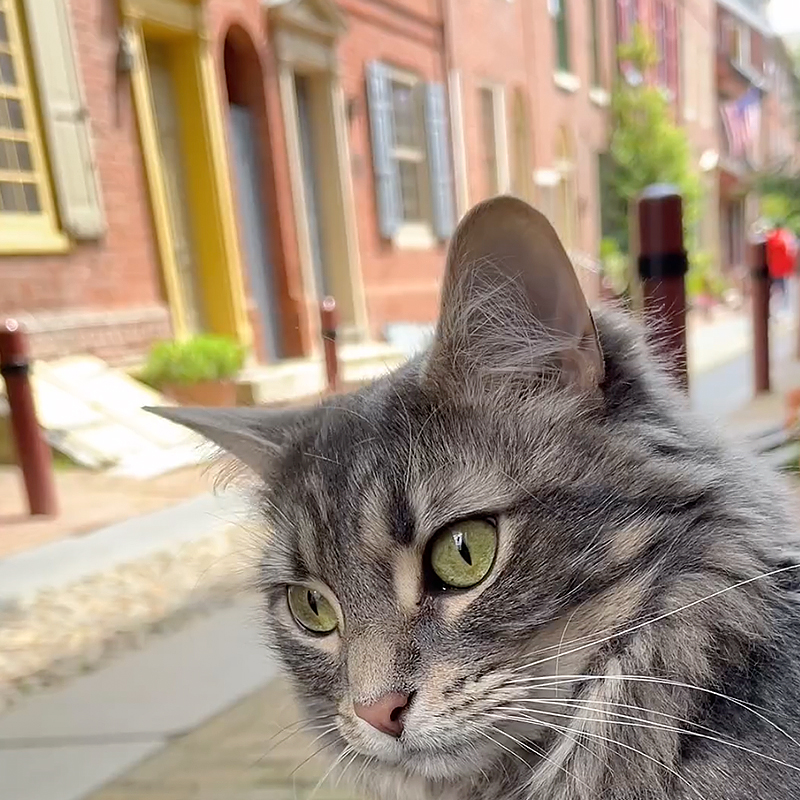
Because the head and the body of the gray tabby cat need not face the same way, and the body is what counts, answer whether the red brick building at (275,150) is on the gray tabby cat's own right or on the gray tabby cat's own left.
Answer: on the gray tabby cat's own right

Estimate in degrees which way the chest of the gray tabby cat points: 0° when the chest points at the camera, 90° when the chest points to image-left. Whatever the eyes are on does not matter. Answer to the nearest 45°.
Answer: approximately 45°

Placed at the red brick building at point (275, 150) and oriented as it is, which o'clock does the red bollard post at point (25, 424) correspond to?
The red bollard post is roughly at 2 o'clock from the red brick building.

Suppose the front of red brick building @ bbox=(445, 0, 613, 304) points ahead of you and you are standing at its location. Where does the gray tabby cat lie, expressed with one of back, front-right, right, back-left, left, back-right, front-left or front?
front-right

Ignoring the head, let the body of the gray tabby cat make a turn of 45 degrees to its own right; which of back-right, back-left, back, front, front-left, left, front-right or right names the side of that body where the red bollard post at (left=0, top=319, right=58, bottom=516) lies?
front-right

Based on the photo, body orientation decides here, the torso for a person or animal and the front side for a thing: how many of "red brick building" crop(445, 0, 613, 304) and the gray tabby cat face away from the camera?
0

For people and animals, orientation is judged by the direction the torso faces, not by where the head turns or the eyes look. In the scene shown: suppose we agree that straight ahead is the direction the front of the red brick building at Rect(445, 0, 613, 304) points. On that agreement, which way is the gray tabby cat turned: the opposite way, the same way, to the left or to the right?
to the right

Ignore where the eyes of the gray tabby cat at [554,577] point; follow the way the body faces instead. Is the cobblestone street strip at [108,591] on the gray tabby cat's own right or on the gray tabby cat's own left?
on the gray tabby cat's own right

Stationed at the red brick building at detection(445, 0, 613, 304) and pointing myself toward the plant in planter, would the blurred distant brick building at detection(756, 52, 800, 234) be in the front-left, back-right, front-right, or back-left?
back-left

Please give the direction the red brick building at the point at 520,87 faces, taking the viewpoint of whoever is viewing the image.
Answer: facing the viewer and to the right of the viewer

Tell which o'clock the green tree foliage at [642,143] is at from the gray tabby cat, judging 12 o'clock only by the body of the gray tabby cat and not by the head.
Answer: The green tree foliage is roughly at 5 o'clock from the gray tabby cat.

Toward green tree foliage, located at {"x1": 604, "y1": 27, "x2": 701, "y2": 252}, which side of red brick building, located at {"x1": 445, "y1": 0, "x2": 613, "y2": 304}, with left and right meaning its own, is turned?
left

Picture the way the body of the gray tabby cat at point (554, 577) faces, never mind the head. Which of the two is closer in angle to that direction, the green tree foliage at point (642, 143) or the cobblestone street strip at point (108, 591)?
the cobblestone street strip
